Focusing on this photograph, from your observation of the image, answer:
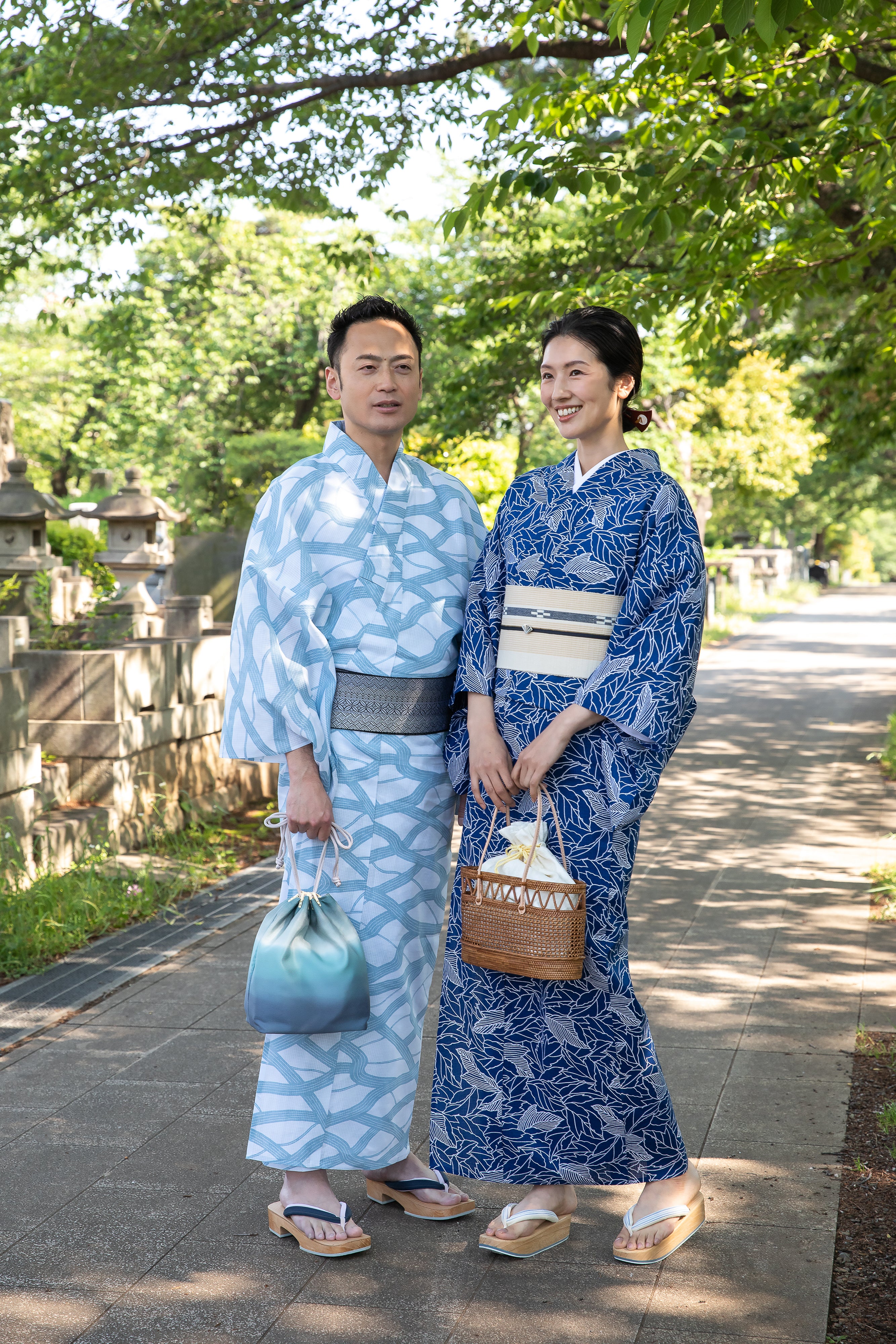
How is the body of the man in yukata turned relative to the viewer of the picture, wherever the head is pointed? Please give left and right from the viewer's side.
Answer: facing the viewer and to the right of the viewer

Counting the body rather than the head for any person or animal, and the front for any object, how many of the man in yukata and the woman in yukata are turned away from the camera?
0

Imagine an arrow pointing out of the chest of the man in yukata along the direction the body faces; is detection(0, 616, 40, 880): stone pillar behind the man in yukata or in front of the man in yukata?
behind

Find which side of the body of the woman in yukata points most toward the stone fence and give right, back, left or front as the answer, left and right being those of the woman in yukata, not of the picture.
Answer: right

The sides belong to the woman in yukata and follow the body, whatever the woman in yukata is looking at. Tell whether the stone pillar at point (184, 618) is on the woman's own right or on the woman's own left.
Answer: on the woman's own right

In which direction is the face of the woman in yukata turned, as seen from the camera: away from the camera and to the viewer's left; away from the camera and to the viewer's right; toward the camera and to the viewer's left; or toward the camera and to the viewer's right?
toward the camera and to the viewer's left

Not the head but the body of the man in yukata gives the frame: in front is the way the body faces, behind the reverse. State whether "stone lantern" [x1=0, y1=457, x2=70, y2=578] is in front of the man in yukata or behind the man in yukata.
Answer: behind
